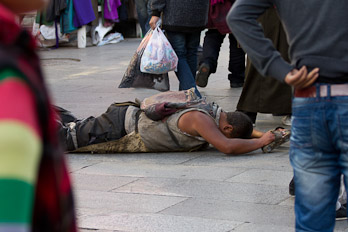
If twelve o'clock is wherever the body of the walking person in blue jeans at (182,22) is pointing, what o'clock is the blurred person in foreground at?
The blurred person in foreground is roughly at 6 o'clock from the walking person in blue jeans.

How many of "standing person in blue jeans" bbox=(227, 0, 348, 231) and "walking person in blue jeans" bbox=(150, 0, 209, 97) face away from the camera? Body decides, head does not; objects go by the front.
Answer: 2

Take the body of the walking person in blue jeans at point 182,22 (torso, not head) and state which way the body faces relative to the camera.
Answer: away from the camera

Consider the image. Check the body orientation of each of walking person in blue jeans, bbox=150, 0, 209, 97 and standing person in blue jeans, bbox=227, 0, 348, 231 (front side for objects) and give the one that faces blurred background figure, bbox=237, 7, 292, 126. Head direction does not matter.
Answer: standing person in blue jeans, bbox=227, 0, 348, 231

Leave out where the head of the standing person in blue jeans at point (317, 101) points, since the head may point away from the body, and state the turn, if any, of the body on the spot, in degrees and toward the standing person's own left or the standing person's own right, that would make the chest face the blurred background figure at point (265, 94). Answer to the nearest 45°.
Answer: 0° — they already face them

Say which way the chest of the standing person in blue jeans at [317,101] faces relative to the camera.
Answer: away from the camera
